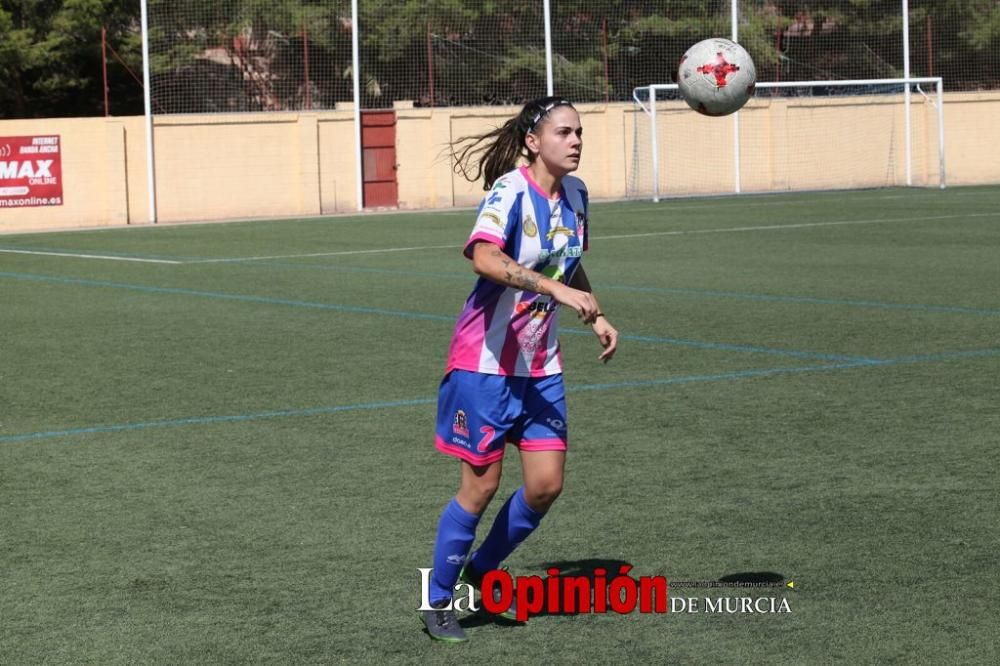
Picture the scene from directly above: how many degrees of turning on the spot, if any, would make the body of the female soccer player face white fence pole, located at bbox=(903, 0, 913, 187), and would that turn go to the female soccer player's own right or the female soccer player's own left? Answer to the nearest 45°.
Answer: approximately 135° to the female soccer player's own left

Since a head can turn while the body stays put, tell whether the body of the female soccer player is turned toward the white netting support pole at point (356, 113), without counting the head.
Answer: no

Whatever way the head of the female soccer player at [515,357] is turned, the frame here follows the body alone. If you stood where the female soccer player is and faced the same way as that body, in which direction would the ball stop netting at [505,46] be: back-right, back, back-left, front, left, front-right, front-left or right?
back-left

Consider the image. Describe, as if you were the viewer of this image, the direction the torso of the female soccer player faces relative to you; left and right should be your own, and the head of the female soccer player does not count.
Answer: facing the viewer and to the right of the viewer

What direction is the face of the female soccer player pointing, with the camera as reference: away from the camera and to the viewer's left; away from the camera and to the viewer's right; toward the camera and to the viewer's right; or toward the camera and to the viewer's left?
toward the camera and to the viewer's right

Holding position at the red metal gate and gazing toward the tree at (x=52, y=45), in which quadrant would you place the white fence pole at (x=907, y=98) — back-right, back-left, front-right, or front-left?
back-right

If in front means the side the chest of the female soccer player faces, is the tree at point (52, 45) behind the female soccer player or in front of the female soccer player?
behind

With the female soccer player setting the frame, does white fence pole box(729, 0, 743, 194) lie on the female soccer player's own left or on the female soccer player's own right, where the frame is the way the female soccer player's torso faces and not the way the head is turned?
on the female soccer player's own left

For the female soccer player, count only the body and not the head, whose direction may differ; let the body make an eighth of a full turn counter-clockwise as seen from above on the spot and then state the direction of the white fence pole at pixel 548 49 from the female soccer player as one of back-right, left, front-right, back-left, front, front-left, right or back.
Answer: left

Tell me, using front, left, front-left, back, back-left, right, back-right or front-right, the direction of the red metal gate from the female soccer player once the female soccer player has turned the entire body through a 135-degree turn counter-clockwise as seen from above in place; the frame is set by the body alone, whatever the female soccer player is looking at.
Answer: front
